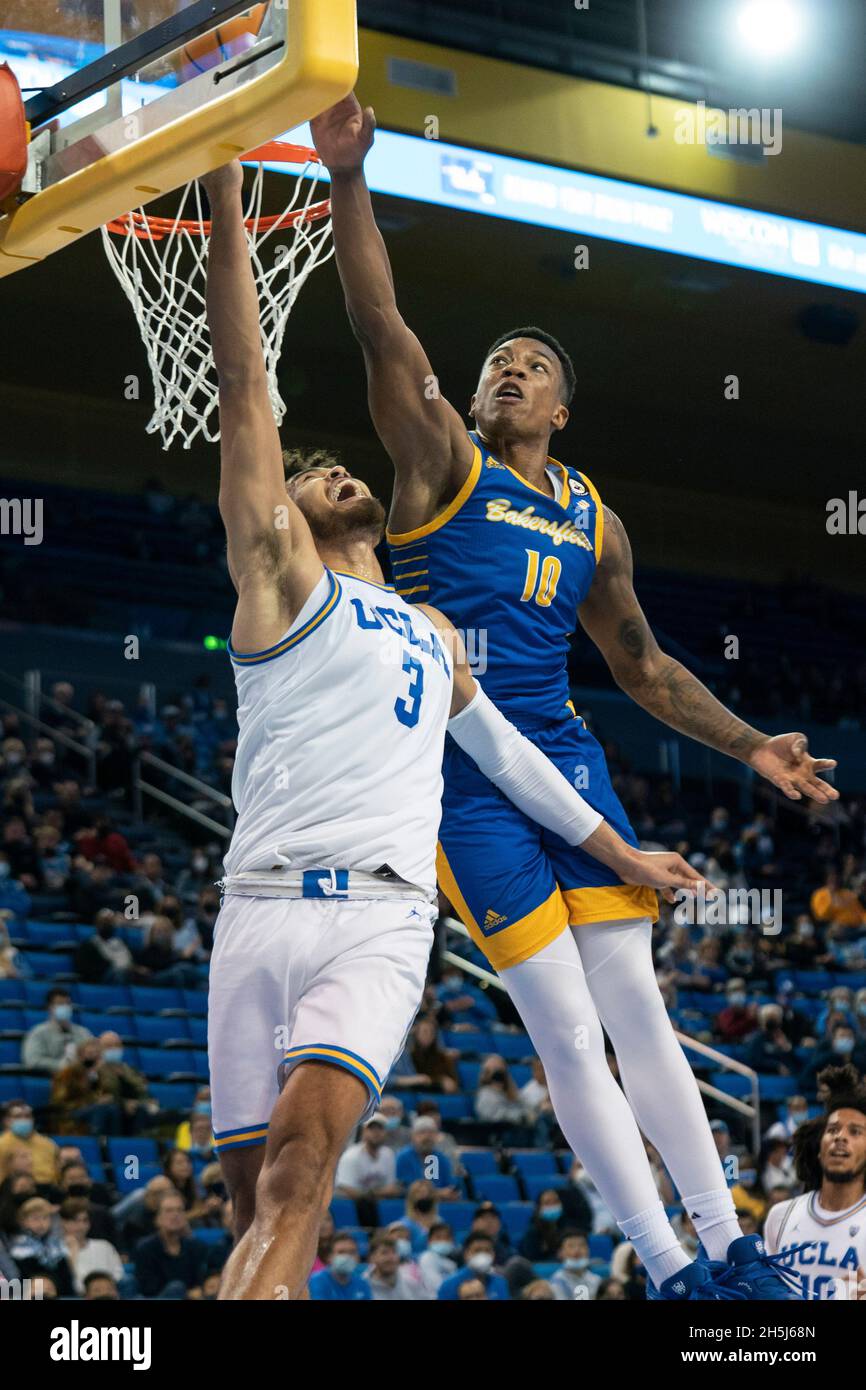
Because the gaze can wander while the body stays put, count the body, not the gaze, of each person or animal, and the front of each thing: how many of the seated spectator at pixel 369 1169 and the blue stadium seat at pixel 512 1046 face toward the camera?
2

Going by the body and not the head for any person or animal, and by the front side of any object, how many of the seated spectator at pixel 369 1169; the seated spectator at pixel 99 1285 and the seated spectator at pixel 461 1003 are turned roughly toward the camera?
3

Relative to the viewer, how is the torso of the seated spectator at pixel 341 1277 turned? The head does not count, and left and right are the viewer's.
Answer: facing the viewer

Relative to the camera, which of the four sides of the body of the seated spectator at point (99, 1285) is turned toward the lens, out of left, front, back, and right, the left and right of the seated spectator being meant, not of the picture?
front

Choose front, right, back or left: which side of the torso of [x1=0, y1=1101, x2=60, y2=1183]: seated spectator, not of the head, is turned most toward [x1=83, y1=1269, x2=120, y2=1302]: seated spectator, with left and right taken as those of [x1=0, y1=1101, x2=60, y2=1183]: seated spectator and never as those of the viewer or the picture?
front

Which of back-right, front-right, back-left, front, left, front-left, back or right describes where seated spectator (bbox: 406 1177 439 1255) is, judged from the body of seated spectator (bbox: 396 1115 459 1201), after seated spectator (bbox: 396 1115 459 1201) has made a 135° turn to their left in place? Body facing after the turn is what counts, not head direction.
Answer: back-right

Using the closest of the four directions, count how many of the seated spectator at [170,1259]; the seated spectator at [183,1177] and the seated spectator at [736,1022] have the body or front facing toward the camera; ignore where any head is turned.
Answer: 3

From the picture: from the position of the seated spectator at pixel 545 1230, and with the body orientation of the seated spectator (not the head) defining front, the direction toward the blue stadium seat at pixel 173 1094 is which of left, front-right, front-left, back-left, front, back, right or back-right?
back-right

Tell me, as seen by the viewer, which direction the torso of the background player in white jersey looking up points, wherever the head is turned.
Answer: toward the camera

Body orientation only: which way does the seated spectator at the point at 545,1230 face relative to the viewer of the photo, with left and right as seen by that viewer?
facing the viewer and to the right of the viewer

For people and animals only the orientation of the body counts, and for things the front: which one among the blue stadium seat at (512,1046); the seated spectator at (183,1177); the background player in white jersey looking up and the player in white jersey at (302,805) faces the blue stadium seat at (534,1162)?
the blue stadium seat at (512,1046)

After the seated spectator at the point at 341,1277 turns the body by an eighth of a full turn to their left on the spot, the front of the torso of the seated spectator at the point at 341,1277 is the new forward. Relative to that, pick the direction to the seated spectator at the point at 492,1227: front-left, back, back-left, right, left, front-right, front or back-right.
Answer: left

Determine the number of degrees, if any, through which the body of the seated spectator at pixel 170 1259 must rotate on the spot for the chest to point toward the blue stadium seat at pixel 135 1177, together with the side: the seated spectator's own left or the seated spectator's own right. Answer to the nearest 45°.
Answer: approximately 180°

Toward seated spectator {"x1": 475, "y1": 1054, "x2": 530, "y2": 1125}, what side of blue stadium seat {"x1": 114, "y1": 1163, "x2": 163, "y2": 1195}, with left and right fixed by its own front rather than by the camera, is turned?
left

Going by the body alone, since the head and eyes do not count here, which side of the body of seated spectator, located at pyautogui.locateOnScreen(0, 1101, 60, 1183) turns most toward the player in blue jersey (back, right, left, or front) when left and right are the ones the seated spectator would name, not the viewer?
front

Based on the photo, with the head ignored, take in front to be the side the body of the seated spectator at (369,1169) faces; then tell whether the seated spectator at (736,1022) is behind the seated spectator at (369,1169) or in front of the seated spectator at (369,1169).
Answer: behind
